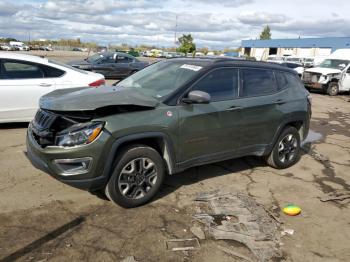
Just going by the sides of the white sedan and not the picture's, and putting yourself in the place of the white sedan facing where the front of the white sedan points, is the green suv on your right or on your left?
on your left

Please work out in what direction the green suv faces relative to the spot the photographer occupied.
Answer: facing the viewer and to the left of the viewer

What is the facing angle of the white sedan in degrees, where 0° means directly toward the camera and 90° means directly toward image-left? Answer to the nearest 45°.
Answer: approximately 90°

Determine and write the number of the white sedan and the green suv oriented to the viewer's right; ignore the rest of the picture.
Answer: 0

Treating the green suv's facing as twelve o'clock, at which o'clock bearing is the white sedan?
The white sedan is roughly at 3 o'clock from the green suv.
